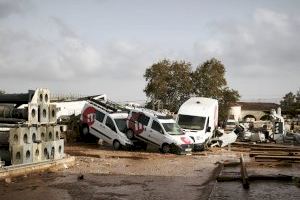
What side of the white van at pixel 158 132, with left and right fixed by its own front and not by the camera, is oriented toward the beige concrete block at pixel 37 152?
right

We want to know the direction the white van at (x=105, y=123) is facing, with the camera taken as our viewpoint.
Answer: facing the viewer and to the right of the viewer

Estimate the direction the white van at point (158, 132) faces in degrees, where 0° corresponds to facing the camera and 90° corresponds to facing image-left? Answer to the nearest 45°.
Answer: approximately 315°

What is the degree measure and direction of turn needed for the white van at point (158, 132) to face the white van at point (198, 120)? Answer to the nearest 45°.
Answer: approximately 90° to its left

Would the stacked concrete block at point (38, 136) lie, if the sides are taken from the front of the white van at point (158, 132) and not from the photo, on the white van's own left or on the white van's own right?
on the white van's own right

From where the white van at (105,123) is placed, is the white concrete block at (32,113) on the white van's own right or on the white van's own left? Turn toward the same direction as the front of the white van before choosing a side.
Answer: on the white van's own right

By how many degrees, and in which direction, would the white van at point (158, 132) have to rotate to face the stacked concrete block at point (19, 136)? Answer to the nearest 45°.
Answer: approximately 90° to its right

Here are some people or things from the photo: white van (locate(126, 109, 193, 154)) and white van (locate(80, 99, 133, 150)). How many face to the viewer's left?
0

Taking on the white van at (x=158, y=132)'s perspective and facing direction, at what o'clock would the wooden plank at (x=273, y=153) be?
The wooden plank is roughly at 11 o'clock from the white van.

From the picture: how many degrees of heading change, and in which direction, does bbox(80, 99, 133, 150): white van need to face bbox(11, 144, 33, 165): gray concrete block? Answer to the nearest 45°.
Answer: approximately 45° to its right
